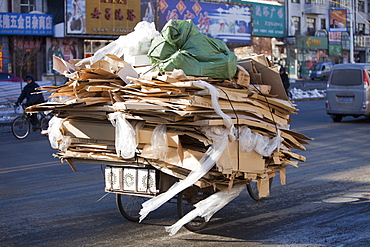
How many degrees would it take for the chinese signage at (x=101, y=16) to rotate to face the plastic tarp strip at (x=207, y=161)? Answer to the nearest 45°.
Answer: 0° — it already faces it

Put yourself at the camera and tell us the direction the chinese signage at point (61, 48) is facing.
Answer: facing the viewer

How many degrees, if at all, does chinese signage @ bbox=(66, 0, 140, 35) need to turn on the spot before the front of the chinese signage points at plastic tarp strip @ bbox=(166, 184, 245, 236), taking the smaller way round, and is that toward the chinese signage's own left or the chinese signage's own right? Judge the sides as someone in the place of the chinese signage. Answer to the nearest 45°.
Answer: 0° — it already faces it

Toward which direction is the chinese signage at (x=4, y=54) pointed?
toward the camera

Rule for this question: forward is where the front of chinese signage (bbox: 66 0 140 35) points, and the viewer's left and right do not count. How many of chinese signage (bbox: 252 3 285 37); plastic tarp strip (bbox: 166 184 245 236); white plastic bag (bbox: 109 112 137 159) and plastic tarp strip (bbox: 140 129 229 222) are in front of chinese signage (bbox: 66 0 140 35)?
3

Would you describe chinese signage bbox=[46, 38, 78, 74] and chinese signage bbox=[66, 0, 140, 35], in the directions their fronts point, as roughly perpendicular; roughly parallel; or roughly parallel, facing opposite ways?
roughly parallel

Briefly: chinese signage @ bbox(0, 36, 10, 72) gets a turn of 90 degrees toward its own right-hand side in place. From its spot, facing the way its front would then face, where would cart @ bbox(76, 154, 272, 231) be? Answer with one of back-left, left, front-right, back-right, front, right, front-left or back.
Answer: left

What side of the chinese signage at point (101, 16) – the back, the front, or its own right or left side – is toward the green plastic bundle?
front

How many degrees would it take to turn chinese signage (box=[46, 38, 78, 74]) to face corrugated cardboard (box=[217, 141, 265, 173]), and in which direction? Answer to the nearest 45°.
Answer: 0° — it already faces it

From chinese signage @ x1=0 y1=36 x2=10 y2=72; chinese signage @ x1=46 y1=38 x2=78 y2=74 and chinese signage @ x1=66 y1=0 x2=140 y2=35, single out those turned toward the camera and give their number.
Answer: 3

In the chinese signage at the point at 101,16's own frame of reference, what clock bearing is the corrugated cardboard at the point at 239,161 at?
The corrugated cardboard is roughly at 12 o'clock from the chinese signage.
